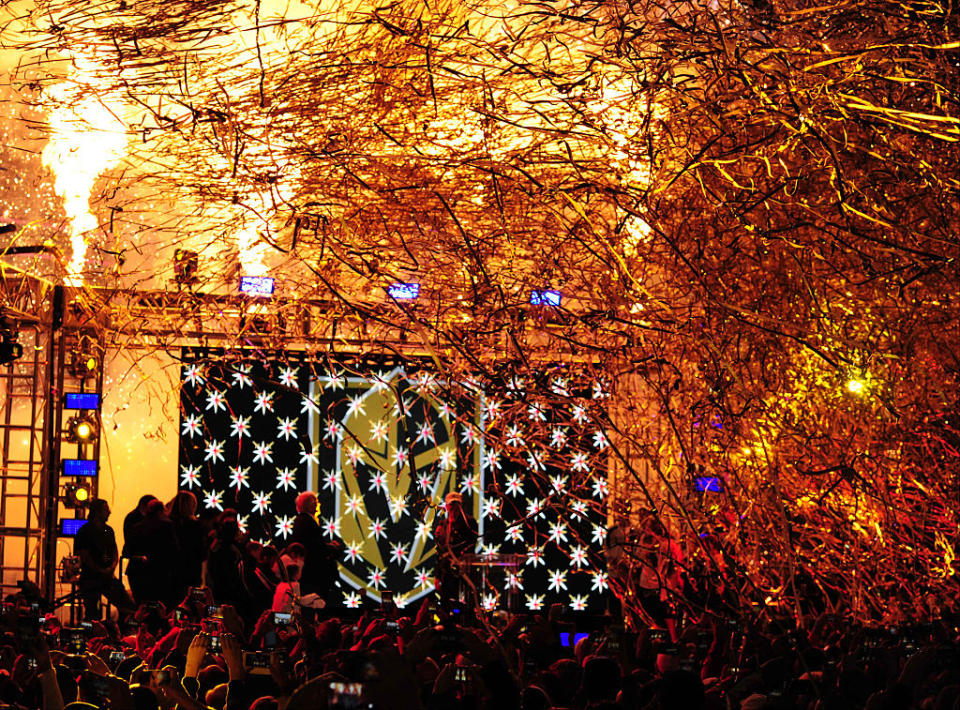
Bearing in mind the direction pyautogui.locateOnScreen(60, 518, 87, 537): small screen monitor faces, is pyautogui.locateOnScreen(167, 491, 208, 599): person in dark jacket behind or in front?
in front

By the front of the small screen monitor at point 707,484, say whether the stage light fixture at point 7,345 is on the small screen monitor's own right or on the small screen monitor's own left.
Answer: on the small screen monitor's own right

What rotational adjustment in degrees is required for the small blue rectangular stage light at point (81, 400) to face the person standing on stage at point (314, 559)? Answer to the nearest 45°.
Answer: approximately 45° to its left

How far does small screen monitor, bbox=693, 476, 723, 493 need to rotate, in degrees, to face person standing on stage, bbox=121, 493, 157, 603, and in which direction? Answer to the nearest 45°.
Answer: approximately 135° to its right

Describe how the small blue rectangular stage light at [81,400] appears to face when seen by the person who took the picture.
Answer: facing the viewer

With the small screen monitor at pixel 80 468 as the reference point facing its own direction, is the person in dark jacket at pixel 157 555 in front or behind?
in front

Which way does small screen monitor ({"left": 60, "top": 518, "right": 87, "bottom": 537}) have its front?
toward the camera
